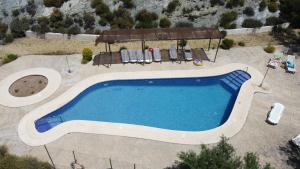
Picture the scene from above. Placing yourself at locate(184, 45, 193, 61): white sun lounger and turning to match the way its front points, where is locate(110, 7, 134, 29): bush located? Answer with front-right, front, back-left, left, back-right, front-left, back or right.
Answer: back-right

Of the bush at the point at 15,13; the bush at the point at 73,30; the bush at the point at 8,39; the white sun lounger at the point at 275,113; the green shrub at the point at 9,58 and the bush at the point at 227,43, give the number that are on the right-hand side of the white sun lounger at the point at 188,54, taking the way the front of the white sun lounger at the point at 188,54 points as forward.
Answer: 4

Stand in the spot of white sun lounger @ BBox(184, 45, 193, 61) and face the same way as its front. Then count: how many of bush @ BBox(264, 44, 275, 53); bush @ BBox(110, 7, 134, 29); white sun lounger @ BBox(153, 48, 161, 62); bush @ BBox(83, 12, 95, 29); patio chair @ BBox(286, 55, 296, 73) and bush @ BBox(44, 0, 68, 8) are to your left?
2

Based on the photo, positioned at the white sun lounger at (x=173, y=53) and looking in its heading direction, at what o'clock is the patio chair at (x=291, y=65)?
The patio chair is roughly at 9 o'clock from the white sun lounger.

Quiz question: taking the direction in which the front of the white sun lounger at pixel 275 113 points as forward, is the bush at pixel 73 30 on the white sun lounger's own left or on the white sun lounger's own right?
on the white sun lounger's own right

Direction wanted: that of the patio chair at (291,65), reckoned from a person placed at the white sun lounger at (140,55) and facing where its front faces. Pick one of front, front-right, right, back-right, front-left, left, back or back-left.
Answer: left

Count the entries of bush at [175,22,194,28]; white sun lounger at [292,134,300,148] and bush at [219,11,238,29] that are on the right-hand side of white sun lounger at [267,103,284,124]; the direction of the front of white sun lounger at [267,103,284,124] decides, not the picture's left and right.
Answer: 2

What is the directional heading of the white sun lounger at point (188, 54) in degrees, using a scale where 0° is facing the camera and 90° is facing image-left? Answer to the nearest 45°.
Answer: approximately 0°

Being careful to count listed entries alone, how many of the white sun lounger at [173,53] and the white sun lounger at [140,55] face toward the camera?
2

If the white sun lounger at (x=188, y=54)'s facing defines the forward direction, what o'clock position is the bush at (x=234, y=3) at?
The bush is roughly at 7 o'clock from the white sun lounger.

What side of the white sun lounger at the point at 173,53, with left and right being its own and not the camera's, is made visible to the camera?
front

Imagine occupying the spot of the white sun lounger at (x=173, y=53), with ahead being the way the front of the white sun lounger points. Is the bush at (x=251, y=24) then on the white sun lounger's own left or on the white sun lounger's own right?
on the white sun lounger's own left

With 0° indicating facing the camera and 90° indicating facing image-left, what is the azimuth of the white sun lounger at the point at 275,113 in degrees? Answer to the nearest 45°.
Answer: approximately 45°

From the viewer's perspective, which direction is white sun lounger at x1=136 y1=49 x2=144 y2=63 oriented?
toward the camera

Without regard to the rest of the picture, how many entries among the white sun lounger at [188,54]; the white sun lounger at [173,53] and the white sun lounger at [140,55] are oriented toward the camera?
3

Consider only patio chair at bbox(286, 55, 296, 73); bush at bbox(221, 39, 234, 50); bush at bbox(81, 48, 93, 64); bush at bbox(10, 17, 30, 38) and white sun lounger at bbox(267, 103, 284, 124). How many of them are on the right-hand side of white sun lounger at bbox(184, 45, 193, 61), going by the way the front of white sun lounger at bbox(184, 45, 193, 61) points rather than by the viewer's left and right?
2

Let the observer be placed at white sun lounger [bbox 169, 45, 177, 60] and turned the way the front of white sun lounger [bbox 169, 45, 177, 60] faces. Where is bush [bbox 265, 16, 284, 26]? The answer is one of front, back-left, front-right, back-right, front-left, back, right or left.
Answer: back-left

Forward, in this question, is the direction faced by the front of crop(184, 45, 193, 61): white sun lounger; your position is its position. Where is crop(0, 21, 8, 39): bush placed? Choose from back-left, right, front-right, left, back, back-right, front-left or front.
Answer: right

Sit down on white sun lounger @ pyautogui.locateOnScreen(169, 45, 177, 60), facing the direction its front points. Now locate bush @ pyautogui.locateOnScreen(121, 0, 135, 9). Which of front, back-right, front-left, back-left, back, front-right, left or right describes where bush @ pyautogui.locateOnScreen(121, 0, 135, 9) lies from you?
back-right

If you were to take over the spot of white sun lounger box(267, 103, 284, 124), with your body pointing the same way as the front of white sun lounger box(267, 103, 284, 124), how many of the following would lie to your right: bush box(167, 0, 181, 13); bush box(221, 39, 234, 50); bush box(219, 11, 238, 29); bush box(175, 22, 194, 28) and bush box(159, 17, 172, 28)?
5
